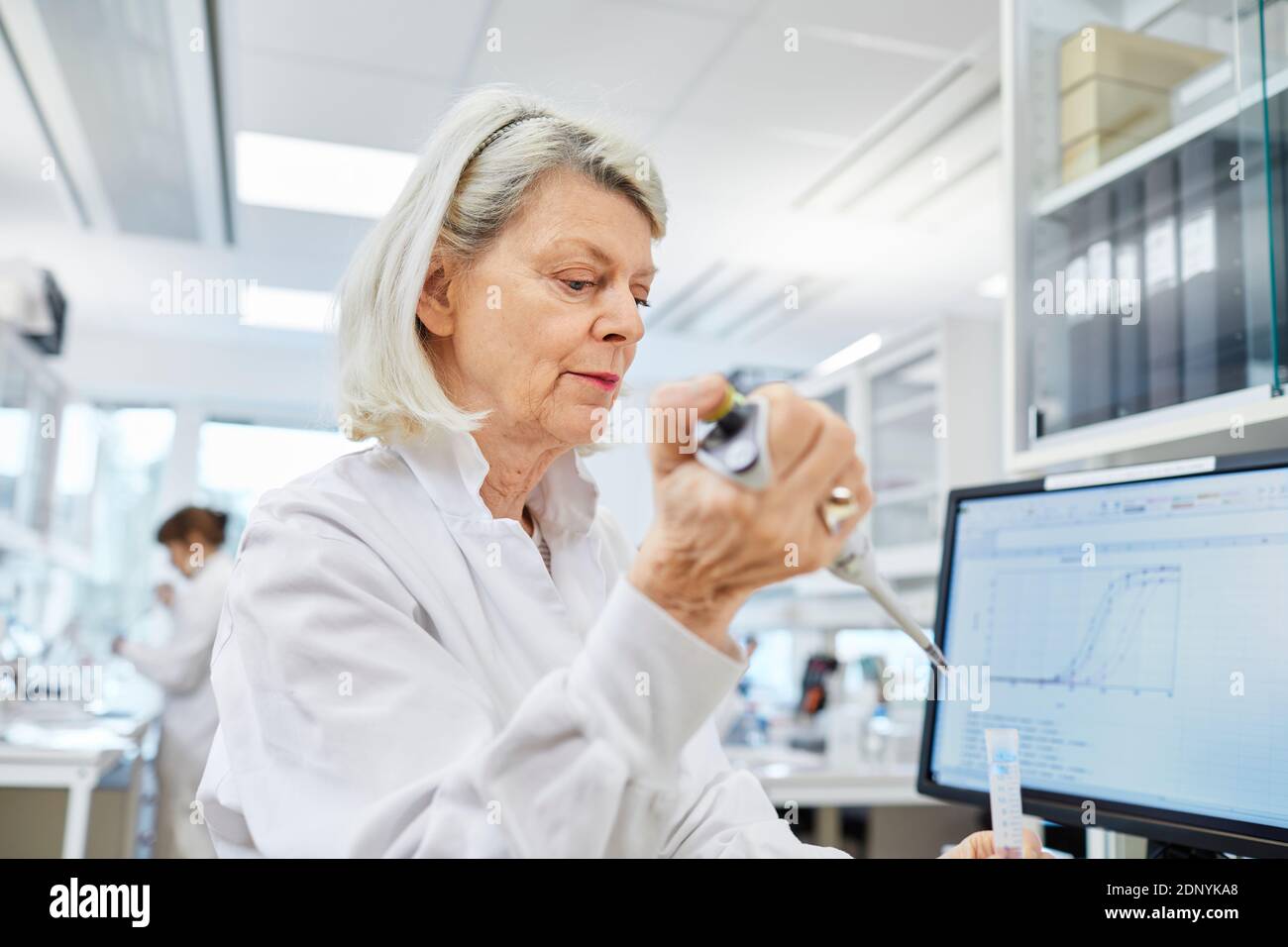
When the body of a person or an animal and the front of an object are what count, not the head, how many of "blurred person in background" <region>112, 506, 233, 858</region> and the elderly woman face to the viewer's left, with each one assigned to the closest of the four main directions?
1

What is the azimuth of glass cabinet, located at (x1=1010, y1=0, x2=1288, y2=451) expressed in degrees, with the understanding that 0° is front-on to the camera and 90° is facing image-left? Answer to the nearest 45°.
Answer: approximately 45°

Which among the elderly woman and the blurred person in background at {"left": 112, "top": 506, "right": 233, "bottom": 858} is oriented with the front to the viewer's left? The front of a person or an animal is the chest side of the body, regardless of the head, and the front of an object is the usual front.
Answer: the blurred person in background

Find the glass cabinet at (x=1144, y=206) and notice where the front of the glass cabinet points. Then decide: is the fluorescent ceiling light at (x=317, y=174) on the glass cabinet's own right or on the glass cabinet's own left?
on the glass cabinet's own right

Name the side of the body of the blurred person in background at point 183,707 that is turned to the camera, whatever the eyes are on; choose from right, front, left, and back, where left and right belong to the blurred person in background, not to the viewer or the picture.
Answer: left

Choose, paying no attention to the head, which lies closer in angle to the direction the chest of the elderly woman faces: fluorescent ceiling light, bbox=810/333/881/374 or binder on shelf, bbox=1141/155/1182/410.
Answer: the binder on shelf
